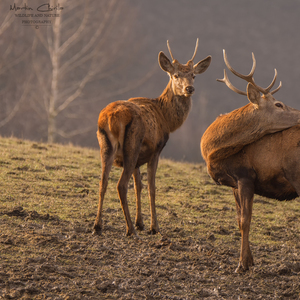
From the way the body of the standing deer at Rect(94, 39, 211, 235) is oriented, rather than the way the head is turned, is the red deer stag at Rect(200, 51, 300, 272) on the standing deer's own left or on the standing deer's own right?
on the standing deer's own right

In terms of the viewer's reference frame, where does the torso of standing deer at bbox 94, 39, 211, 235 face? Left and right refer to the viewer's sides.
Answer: facing away from the viewer and to the right of the viewer
